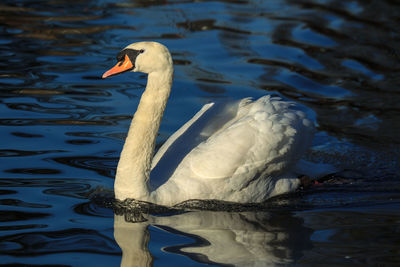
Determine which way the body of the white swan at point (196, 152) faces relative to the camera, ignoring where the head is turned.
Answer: to the viewer's left
